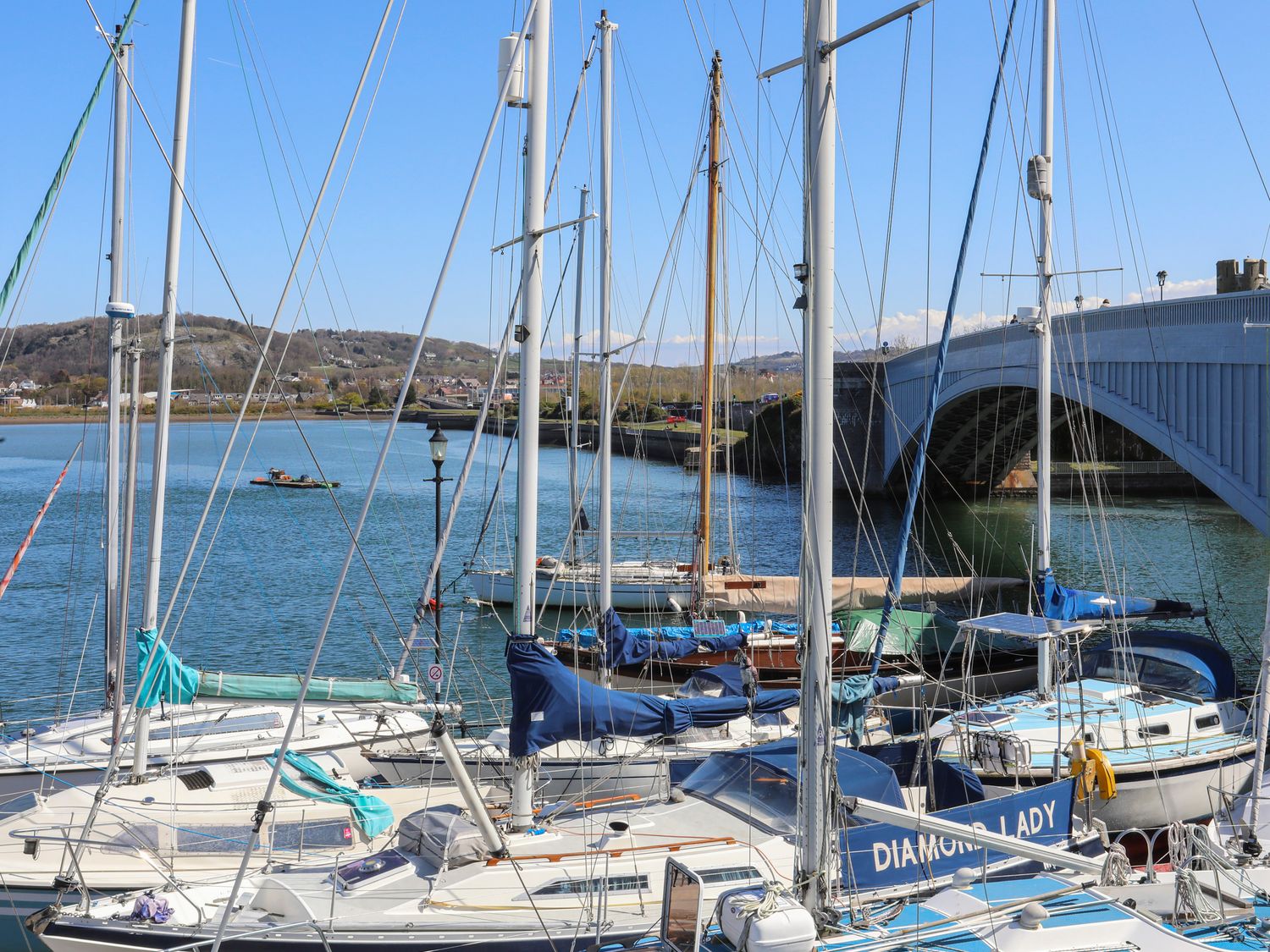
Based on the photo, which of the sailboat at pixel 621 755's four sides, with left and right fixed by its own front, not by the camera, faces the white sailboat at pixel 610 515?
right

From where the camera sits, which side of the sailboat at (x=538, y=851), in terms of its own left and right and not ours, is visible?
left

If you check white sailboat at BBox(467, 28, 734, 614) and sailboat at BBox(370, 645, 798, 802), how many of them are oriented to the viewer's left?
2

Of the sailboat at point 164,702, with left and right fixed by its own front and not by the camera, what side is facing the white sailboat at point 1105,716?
back

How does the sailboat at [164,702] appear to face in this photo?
to the viewer's left

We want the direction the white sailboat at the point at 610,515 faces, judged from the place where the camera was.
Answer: facing to the left of the viewer

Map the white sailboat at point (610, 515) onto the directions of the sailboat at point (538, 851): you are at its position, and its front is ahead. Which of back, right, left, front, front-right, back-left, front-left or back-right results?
right

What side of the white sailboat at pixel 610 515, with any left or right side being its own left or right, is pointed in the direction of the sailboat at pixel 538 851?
left

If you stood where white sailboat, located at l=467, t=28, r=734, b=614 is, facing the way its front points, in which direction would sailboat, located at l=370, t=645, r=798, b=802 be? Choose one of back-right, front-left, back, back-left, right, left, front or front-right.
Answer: left

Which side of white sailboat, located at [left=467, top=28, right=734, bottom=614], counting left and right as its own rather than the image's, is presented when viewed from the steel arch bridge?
back

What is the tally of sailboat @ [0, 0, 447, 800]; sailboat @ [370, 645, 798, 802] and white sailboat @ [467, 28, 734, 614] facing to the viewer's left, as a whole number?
3

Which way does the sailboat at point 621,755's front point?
to the viewer's left
